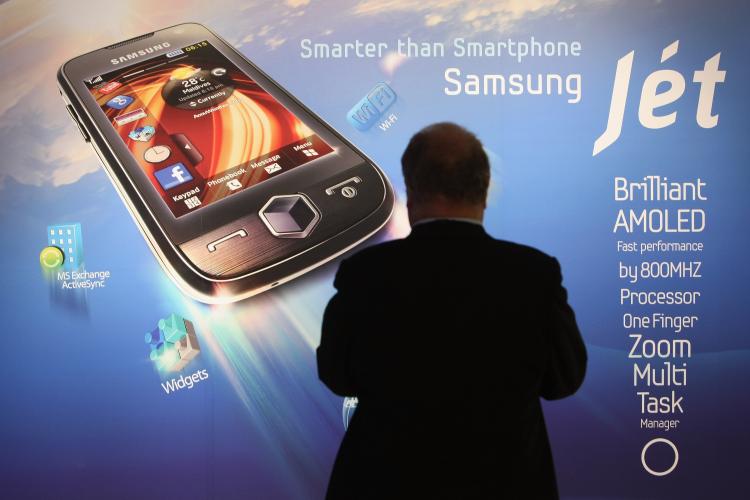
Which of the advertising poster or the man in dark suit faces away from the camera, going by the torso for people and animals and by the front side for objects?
the man in dark suit

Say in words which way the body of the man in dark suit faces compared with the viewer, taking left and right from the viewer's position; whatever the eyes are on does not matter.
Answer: facing away from the viewer

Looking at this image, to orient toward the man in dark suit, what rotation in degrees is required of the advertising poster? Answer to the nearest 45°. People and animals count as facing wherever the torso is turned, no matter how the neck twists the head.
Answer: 0° — it already faces them

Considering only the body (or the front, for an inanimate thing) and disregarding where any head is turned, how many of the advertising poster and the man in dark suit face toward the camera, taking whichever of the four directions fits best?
1

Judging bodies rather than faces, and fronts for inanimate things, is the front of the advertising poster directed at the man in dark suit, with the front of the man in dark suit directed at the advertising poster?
yes

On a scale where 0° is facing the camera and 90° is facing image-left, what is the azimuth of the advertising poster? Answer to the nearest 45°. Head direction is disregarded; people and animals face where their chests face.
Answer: approximately 0°

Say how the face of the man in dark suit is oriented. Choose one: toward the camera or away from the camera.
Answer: away from the camera
